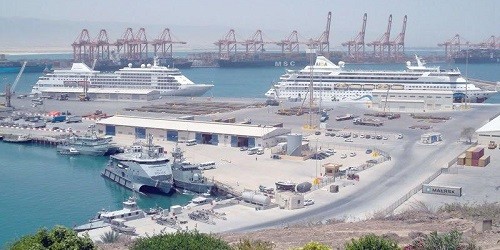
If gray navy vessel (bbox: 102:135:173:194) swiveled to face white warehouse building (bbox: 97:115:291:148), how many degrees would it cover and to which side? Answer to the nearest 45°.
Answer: approximately 135° to its left

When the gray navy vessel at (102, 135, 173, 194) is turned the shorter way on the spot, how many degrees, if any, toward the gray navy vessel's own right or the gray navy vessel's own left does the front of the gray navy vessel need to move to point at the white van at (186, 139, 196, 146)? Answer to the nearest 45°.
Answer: approximately 135° to the gray navy vessel's own left

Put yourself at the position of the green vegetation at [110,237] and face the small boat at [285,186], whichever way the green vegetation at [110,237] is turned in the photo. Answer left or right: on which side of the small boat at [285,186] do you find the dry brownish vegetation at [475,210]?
right

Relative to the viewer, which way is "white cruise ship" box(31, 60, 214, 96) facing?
to the viewer's right

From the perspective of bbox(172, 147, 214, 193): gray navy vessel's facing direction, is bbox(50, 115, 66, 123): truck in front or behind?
behind

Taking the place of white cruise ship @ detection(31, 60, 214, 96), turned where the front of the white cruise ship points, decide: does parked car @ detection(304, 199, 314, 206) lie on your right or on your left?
on your right

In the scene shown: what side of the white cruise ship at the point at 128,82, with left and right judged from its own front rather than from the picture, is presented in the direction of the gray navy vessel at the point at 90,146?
right

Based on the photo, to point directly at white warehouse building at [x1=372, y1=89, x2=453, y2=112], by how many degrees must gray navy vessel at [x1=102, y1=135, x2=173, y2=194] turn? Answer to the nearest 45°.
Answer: approximately 90° to its left
